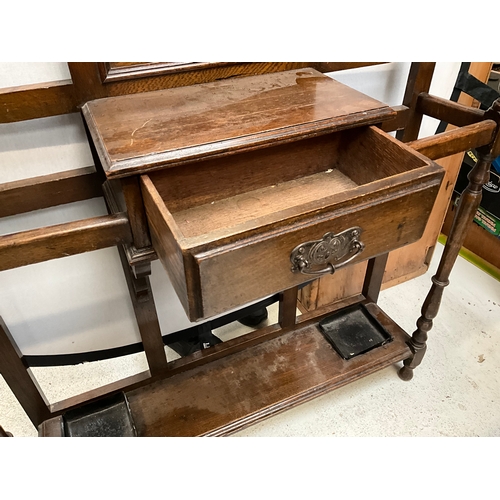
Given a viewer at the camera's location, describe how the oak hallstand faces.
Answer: facing the viewer and to the right of the viewer
